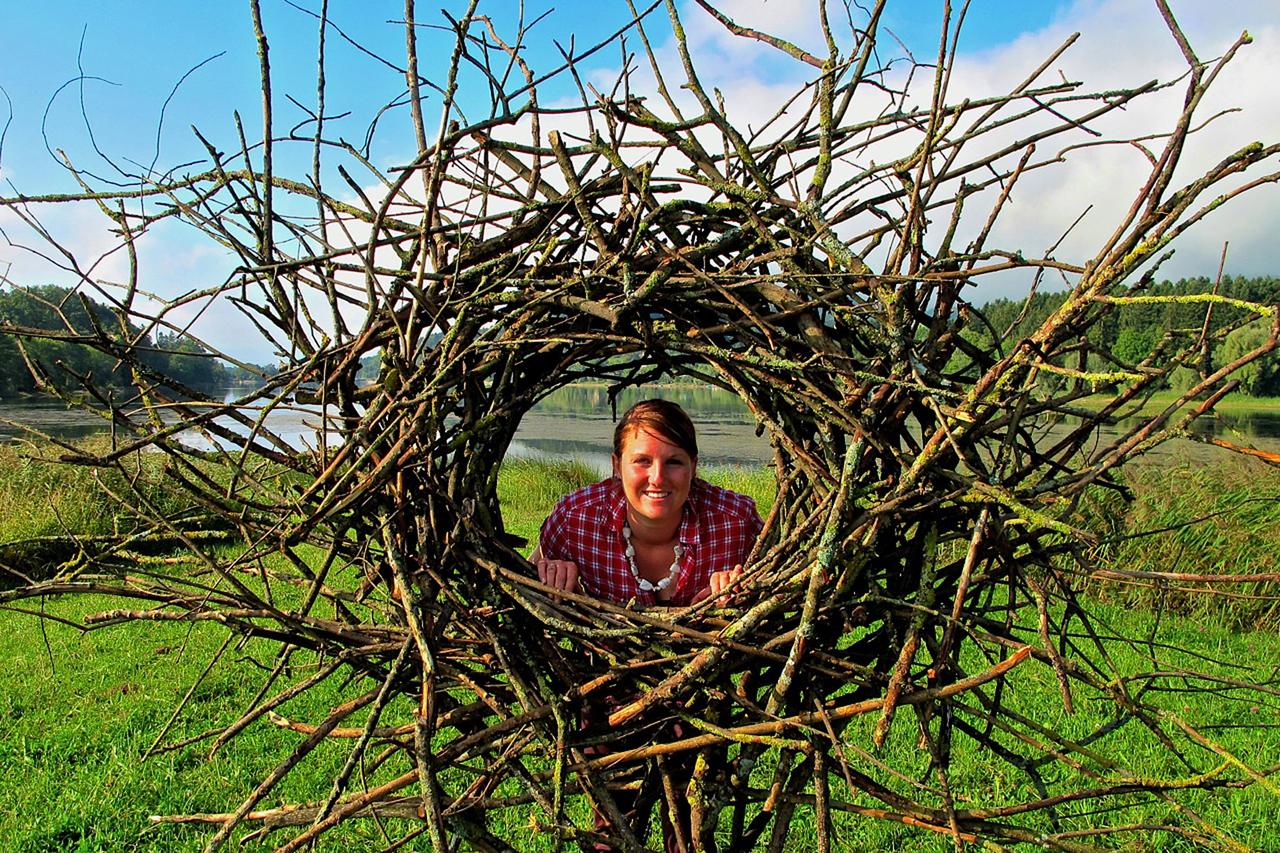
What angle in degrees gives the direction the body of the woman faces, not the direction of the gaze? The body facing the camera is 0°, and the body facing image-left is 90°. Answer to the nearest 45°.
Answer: approximately 0°
